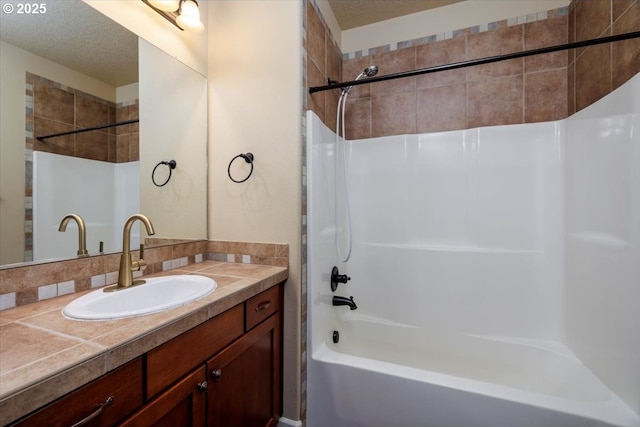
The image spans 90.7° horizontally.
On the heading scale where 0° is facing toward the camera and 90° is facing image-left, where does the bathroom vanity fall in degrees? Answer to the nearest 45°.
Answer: approximately 315°

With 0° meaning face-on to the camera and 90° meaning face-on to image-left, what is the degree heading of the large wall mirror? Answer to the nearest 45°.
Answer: approximately 315°

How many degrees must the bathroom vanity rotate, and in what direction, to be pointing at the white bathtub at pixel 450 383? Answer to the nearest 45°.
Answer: approximately 45° to its left
